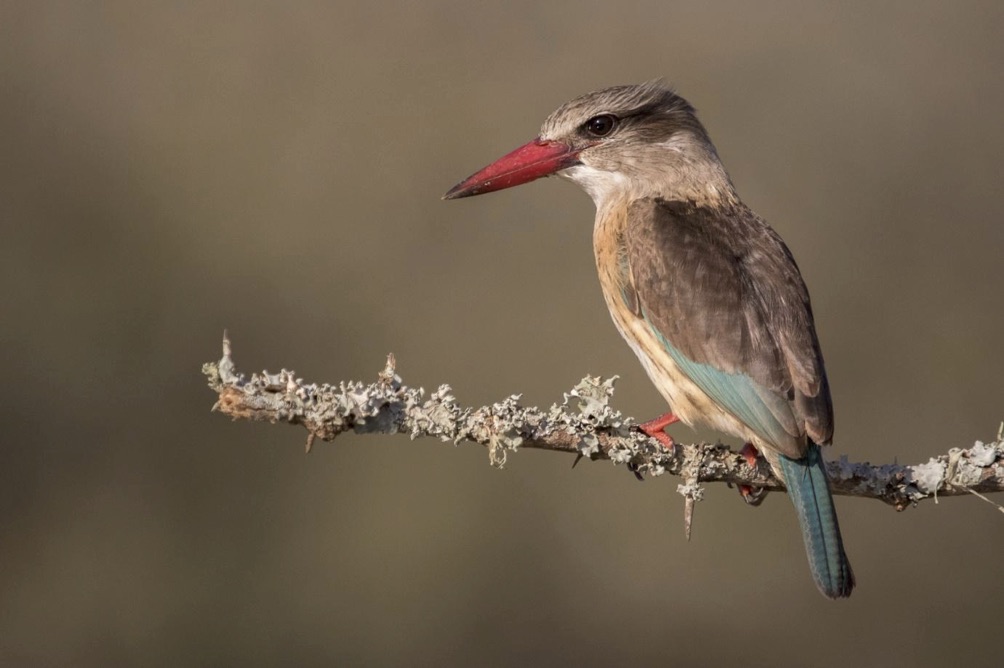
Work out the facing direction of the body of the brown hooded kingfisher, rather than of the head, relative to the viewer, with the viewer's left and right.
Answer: facing to the left of the viewer
